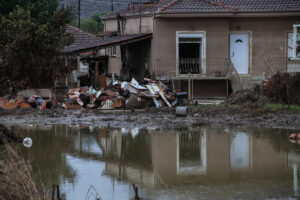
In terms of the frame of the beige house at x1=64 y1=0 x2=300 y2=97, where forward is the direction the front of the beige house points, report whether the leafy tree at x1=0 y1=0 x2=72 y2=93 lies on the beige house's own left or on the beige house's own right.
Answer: on the beige house's own right

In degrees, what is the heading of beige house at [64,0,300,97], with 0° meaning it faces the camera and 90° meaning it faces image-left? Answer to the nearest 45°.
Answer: approximately 0°
